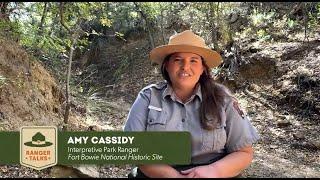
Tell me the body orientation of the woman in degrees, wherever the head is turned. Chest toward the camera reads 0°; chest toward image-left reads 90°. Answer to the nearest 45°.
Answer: approximately 0°

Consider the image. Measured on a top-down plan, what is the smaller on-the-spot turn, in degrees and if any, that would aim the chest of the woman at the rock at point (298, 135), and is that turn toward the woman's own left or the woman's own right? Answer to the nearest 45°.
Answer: approximately 180°

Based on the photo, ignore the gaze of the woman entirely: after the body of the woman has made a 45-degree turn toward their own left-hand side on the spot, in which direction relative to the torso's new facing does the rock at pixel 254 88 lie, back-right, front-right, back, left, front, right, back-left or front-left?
back-left

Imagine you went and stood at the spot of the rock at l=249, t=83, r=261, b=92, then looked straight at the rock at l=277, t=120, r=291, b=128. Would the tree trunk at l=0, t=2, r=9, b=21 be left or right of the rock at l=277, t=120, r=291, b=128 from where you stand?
right
